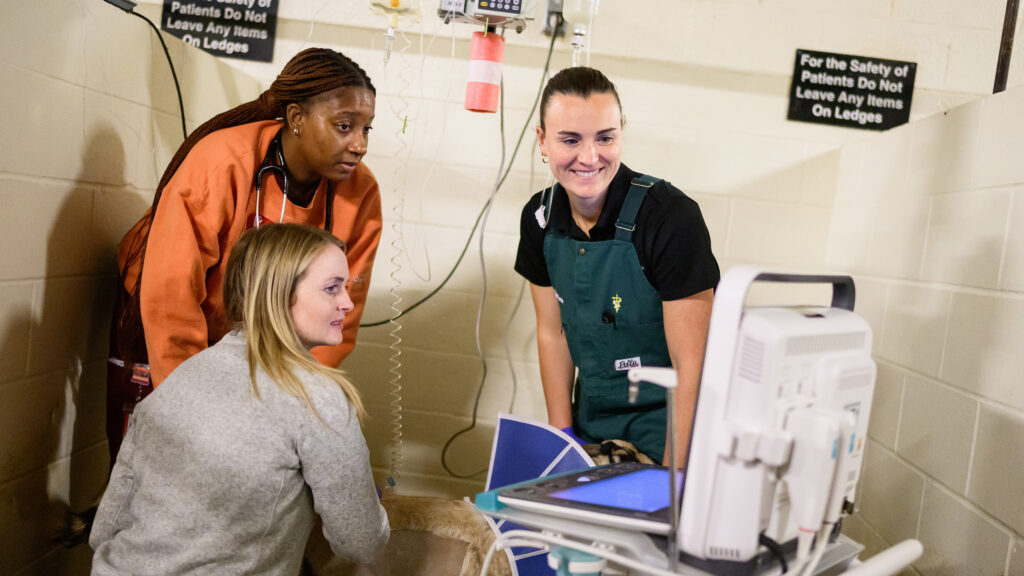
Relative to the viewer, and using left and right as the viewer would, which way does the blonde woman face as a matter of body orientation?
facing away from the viewer and to the right of the viewer

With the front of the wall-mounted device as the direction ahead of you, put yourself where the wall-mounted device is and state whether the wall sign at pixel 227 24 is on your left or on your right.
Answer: on your right

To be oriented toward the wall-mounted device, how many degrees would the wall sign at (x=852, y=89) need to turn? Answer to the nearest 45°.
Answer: approximately 45° to its right

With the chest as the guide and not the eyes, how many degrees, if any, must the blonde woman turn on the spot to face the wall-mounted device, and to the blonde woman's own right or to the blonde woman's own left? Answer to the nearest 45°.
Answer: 0° — they already face it

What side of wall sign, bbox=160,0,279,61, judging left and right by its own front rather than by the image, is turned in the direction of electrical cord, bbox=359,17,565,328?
left

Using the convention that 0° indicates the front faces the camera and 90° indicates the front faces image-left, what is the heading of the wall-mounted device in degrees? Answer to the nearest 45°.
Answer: approximately 0°

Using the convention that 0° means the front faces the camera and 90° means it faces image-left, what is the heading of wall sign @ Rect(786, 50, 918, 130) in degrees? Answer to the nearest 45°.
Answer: approximately 0°

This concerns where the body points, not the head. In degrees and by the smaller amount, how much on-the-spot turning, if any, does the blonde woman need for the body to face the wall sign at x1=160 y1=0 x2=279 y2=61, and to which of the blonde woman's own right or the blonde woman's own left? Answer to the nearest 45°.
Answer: approximately 45° to the blonde woman's own left

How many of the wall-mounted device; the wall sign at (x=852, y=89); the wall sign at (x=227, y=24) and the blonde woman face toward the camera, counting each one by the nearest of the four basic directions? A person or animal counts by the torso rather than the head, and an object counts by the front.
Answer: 3
